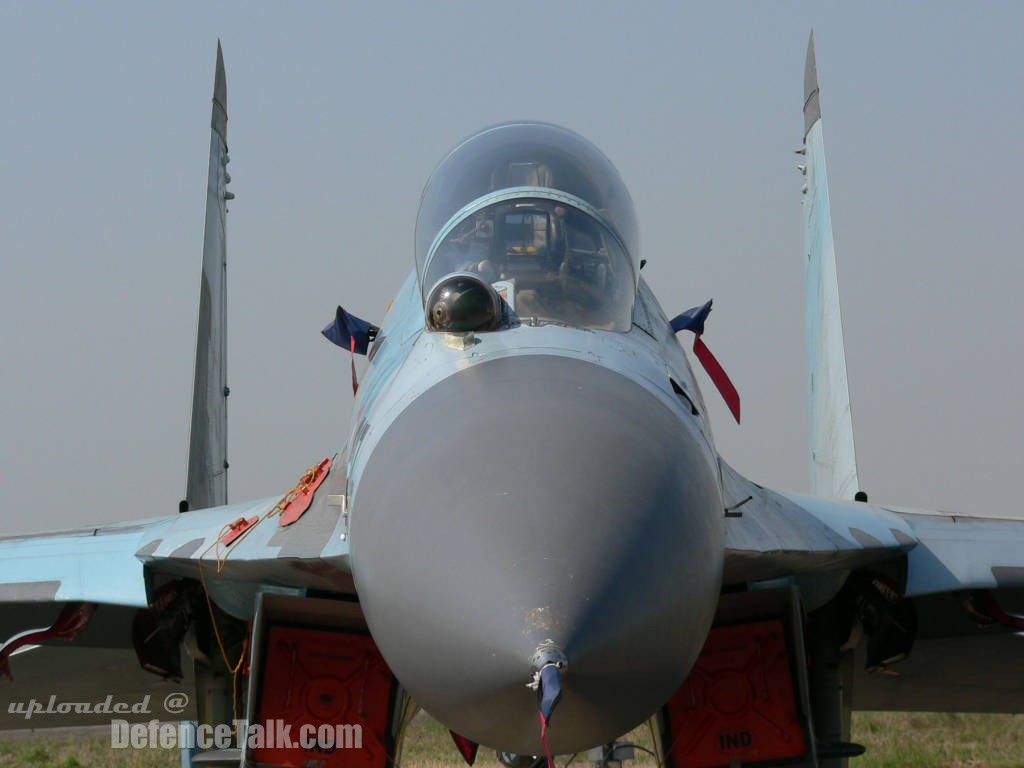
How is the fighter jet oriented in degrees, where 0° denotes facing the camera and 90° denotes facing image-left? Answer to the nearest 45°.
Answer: approximately 0°
